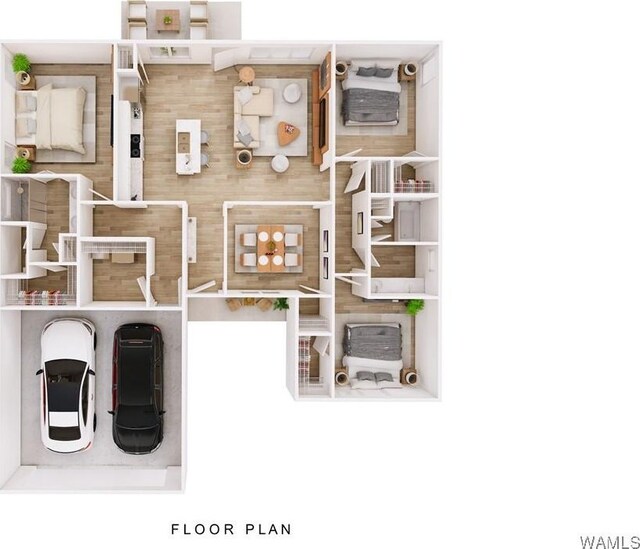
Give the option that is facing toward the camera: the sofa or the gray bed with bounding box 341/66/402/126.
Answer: the gray bed

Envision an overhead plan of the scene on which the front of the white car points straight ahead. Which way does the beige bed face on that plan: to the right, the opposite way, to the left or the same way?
to the right

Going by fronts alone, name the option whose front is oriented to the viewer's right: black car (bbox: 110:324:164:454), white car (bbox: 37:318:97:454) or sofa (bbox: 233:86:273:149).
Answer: the sofa

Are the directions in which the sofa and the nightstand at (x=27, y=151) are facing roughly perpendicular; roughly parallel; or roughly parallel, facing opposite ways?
roughly parallel

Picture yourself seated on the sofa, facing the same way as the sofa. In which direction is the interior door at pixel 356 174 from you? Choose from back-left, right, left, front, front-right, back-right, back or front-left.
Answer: front

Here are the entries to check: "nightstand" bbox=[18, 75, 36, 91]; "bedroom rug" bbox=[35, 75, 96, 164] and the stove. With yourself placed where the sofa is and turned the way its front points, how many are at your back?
3

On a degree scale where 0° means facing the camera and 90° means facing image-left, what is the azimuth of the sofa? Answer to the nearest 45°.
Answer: approximately 270°

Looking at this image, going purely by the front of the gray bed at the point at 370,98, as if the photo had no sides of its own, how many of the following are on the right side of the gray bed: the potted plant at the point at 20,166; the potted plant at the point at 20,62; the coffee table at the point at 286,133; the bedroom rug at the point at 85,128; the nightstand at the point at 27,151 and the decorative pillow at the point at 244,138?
6

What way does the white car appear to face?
away from the camera

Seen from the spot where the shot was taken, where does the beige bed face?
facing to the right of the viewer

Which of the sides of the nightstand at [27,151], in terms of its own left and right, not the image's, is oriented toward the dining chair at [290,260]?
front
